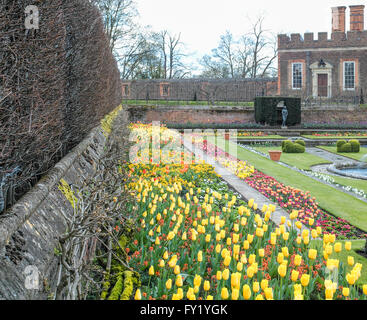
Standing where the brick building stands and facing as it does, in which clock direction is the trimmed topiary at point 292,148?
The trimmed topiary is roughly at 12 o'clock from the brick building.

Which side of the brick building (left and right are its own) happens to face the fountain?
front

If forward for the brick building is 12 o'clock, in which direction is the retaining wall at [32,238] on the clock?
The retaining wall is roughly at 12 o'clock from the brick building.

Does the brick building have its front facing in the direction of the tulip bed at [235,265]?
yes

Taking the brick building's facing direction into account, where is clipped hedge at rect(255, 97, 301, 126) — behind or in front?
in front

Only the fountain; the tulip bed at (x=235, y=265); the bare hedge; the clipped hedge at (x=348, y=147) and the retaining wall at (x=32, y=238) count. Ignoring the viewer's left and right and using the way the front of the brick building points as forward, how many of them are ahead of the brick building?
5

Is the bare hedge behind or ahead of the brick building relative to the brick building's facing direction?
ahead

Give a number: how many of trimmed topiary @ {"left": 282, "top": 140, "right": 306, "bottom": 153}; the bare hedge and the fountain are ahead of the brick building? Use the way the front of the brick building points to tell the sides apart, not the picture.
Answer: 3

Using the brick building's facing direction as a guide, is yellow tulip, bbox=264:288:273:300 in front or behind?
in front

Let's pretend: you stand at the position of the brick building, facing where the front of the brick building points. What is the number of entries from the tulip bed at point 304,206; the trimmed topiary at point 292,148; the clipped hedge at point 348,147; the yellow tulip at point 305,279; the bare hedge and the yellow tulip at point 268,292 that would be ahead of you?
6
